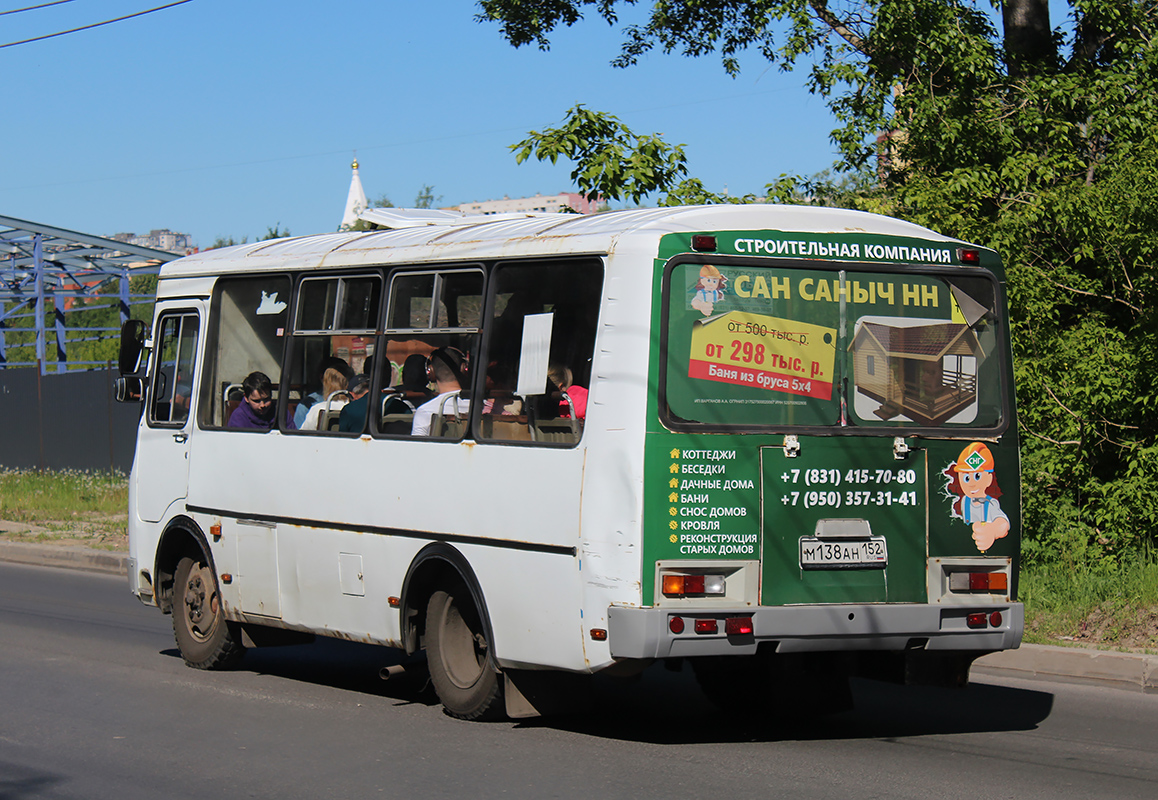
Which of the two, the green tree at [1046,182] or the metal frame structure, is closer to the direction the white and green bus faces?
the metal frame structure

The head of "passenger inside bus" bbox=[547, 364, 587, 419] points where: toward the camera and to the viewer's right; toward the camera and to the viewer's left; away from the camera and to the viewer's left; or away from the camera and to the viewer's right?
away from the camera and to the viewer's left

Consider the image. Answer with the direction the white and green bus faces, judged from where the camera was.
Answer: facing away from the viewer and to the left of the viewer

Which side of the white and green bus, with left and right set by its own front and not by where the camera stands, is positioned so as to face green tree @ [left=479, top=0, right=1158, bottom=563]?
right

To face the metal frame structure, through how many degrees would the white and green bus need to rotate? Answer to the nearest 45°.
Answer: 0° — it already faces it
